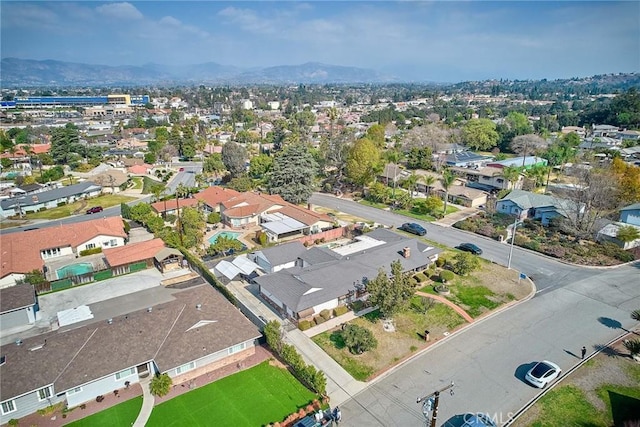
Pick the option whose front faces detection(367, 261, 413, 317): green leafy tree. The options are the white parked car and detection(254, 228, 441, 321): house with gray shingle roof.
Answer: the house with gray shingle roof

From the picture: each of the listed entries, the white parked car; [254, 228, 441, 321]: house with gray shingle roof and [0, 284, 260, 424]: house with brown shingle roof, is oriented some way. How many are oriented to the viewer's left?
0

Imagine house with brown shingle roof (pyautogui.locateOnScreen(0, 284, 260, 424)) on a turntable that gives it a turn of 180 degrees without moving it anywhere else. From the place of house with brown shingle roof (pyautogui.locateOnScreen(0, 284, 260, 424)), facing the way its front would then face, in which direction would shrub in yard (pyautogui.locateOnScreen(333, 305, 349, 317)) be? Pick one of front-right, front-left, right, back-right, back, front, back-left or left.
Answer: back-right

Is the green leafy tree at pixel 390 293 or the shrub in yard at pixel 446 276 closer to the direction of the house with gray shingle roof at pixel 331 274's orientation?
the green leafy tree

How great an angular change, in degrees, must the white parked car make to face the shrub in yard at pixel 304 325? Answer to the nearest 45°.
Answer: approximately 135° to its left

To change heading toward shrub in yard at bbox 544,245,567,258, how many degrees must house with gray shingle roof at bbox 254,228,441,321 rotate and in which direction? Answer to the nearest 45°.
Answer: approximately 90° to its left

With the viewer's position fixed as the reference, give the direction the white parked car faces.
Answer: facing away from the viewer and to the right of the viewer

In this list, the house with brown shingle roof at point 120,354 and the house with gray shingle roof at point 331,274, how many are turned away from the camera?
0

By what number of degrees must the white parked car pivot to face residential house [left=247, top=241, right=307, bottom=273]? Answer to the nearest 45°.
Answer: approximately 135° to its left

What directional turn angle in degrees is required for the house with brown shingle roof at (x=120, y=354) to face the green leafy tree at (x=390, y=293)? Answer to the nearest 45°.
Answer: approximately 45° to its left

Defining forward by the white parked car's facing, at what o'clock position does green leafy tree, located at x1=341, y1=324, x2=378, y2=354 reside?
The green leafy tree is roughly at 7 o'clock from the white parked car.

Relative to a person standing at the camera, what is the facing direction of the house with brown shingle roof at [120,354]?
facing the viewer and to the right of the viewer

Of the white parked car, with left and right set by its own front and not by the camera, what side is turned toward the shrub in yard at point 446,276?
left

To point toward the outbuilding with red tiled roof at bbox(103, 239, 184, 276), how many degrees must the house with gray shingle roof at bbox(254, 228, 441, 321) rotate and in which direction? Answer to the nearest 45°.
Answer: approximately 135° to its right

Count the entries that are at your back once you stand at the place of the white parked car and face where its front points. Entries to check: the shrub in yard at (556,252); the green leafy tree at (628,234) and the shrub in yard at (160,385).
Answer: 1

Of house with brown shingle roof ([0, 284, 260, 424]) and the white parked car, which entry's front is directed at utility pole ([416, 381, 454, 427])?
the house with brown shingle roof
